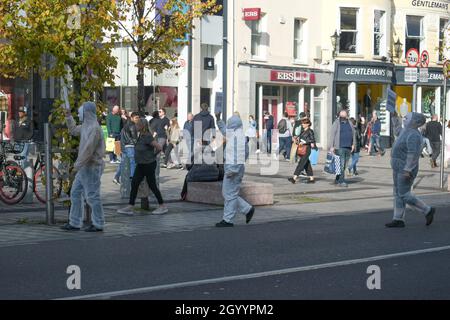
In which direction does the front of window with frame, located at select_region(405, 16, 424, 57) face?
toward the camera

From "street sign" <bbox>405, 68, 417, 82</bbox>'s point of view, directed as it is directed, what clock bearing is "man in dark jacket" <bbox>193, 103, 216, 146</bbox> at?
The man in dark jacket is roughly at 3 o'clock from the street sign.

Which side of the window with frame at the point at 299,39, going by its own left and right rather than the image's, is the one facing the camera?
front

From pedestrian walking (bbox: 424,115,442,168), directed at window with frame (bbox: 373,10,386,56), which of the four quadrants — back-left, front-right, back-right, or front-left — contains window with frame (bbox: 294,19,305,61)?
front-left

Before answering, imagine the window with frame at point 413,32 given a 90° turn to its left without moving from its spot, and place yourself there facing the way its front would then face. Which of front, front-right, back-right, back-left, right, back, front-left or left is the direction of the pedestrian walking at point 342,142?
right

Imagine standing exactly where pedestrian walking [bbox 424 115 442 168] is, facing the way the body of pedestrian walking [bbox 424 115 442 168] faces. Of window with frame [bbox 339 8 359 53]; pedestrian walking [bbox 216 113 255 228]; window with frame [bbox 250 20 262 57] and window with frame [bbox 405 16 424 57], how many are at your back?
1

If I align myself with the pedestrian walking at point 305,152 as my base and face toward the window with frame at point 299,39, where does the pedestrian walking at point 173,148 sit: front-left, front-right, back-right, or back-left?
front-left

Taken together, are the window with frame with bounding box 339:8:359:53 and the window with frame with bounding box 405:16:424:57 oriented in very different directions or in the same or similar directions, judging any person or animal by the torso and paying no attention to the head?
same or similar directions

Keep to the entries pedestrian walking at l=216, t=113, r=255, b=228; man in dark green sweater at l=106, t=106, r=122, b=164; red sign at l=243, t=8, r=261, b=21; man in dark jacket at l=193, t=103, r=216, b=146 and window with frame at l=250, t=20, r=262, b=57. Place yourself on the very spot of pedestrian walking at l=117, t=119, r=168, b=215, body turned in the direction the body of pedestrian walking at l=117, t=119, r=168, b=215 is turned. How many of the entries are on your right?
4

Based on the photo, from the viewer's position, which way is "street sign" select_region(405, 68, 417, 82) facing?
facing the viewer

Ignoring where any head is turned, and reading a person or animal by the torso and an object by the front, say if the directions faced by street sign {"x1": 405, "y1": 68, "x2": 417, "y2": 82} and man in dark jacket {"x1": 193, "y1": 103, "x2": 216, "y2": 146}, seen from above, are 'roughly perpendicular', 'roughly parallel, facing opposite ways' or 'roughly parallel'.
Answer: roughly parallel, facing opposite ways

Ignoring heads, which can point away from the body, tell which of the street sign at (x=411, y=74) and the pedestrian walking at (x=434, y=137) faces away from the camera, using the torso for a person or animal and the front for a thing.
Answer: the pedestrian walking

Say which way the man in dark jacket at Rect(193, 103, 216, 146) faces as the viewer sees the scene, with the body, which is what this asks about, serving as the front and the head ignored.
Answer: away from the camera
